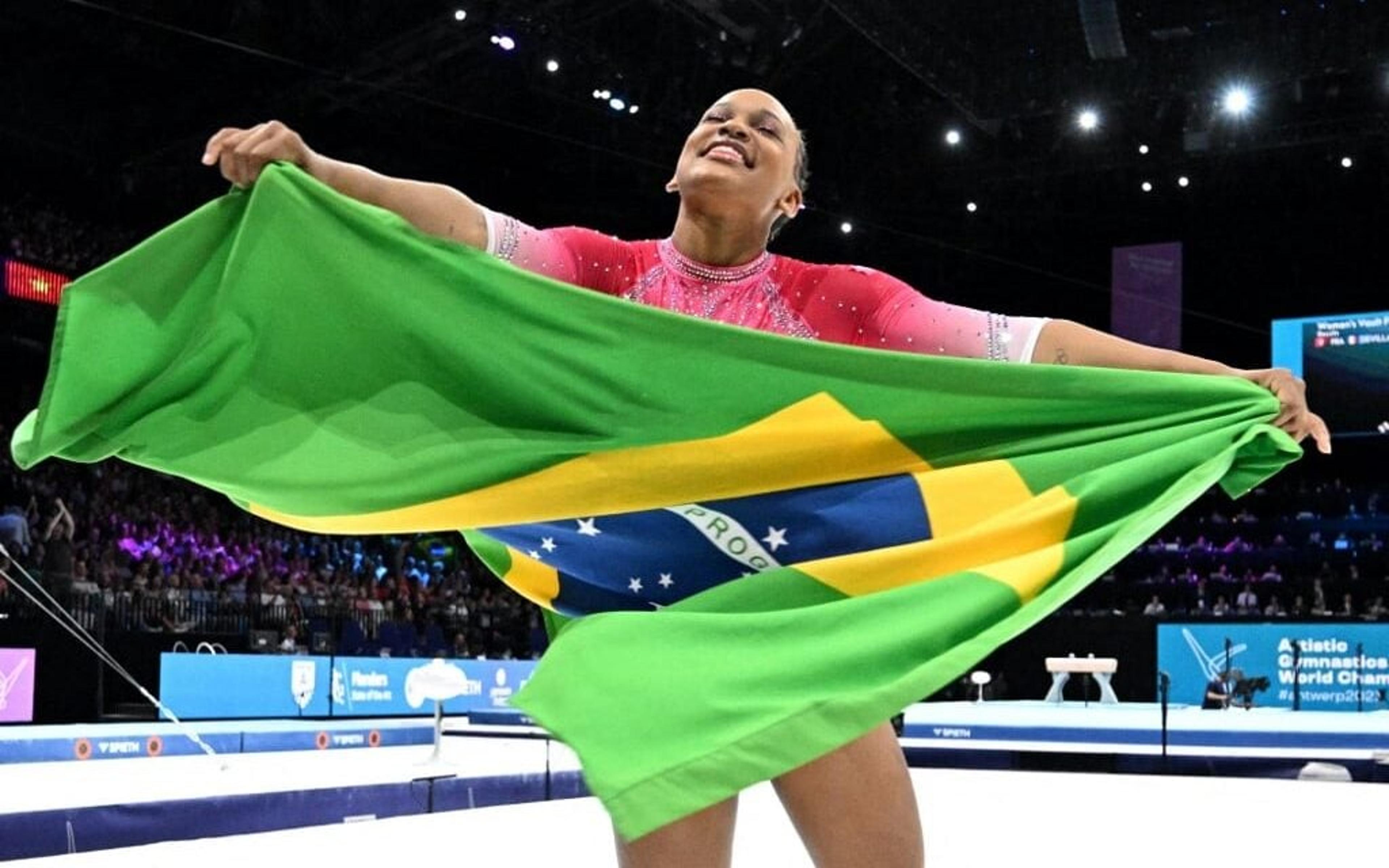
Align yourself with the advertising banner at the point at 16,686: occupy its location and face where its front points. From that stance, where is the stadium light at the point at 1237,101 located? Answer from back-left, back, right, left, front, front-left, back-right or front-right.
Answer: left

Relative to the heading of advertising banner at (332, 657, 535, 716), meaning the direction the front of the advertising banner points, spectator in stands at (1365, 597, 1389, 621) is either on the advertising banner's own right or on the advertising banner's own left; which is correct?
on the advertising banner's own left

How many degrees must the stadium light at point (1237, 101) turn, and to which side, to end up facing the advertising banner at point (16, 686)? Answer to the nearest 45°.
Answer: approximately 45° to its right

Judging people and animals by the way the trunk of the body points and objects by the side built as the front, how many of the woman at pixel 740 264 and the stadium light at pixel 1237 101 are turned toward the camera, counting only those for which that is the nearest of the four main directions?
2

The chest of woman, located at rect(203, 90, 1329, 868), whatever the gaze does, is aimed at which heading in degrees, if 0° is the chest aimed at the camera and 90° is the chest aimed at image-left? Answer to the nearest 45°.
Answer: approximately 0°

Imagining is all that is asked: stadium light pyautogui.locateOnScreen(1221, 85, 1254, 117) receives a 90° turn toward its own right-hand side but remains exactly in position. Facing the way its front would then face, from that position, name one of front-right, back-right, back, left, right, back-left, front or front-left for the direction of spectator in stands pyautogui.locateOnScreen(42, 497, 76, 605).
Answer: front-left

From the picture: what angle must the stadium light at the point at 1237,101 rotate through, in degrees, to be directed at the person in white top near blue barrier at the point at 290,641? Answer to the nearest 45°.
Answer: approximately 45° to its right
